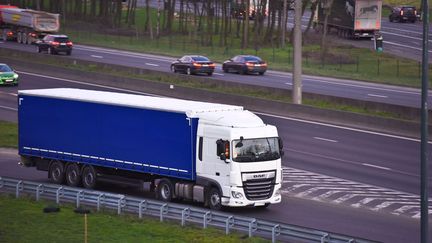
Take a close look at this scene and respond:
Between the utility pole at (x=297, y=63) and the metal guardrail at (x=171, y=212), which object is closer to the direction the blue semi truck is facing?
the metal guardrail

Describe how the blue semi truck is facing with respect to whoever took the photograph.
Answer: facing the viewer and to the right of the viewer

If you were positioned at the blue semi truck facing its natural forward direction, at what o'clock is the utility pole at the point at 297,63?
The utility pole is roughly at 8 o'clock from the blue semi truck.

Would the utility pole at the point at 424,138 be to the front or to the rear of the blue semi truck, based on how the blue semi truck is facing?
to the front

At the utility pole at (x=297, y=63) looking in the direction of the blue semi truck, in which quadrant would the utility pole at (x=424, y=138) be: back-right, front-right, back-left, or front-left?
front-left

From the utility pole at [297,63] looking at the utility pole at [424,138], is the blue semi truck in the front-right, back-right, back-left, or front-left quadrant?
front-right
